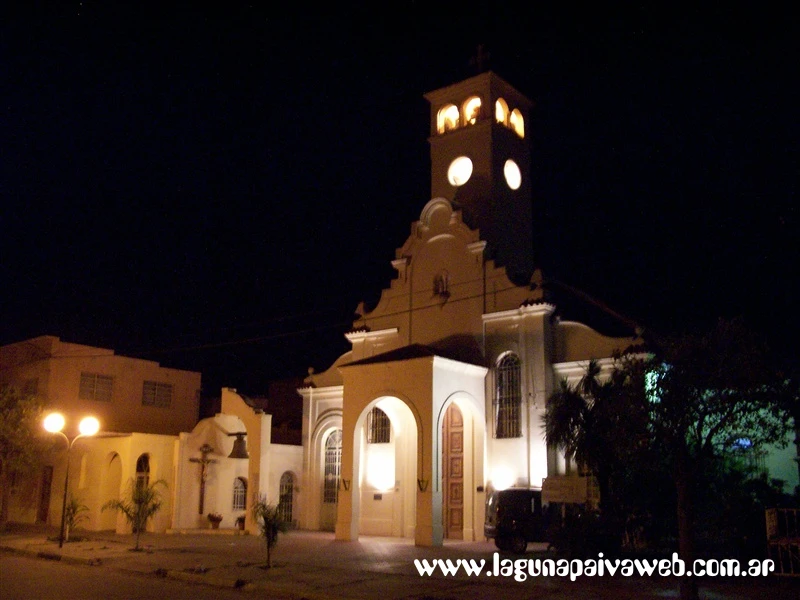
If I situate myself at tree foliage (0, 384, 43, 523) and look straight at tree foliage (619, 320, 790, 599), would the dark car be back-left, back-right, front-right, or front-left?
front-left

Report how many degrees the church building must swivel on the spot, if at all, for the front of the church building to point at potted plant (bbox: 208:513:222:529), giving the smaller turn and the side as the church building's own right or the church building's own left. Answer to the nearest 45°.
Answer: approximately 45° to the church building's own right

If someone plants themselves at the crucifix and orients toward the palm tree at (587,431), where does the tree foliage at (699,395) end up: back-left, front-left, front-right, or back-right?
front-right

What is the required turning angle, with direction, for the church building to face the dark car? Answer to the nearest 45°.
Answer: approximately 45° to its left

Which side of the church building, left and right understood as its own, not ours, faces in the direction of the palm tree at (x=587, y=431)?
left

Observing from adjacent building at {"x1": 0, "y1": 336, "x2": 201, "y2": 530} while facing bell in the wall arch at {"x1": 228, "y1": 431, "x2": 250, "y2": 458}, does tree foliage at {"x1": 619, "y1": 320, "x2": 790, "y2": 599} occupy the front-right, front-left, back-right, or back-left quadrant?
front-right

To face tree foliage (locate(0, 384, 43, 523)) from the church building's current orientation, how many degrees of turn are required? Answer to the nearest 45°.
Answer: approximately 45° to its right

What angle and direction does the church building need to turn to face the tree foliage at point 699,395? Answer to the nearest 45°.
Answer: approximately 45° to its left

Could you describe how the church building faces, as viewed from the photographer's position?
facing the viewer and to the left of the viewer
